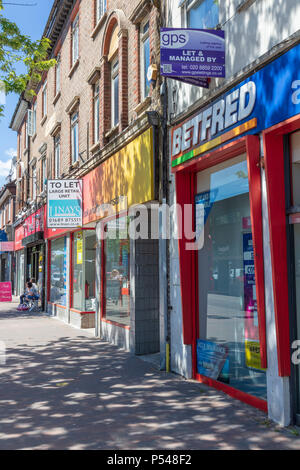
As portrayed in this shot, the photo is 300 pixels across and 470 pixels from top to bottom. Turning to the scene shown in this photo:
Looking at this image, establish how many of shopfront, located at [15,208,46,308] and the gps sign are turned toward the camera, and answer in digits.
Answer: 1

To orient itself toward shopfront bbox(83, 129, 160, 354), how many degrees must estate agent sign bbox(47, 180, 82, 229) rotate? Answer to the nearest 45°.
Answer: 0° — it already faces it

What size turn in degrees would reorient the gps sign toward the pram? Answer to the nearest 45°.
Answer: approximately 135° to its right

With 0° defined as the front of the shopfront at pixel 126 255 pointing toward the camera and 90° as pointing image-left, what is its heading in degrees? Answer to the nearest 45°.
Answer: approximately 45°
